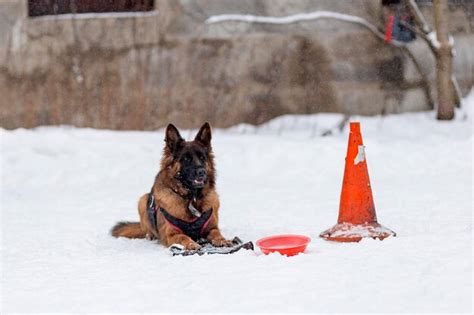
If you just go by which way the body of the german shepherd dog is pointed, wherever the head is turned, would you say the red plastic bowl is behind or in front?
in front

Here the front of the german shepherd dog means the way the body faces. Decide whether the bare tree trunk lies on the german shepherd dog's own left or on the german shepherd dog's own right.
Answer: on the german shepherd dog's own left

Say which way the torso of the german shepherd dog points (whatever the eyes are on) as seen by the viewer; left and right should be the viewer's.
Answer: facing the viewer and to the right of the viewer

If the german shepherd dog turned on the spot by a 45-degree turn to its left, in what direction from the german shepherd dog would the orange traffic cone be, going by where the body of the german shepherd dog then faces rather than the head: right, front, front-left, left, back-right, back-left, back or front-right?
front

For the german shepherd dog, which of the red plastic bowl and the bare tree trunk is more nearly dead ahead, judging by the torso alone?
the red plastic bowl
